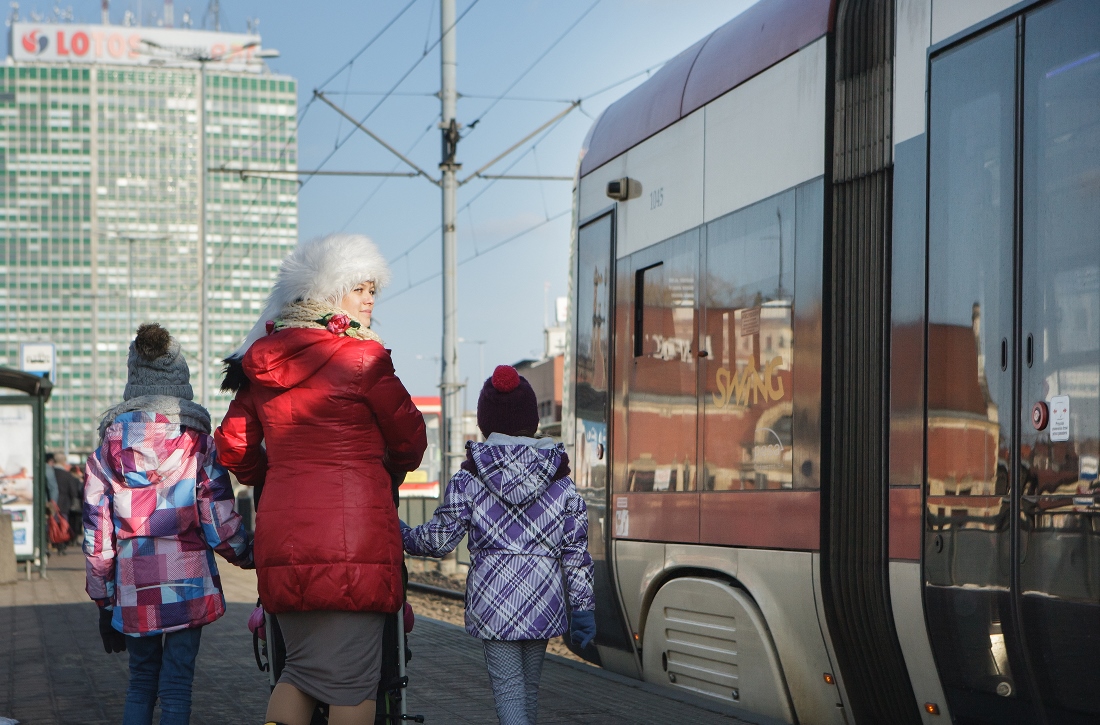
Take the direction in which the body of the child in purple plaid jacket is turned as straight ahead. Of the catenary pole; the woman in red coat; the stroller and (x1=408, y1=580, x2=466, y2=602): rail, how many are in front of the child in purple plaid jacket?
2

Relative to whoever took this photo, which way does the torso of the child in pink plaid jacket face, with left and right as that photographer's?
facing away from the viewer

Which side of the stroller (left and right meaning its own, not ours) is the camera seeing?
back

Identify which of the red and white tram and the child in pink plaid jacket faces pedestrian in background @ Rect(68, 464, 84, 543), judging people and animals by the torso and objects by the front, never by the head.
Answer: the child in pink plaid jacket

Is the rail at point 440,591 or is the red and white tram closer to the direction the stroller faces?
the rail

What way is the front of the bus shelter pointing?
to the viewer's right

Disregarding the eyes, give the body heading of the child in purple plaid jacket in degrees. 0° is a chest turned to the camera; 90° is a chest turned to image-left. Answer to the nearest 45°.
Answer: approximately 180°

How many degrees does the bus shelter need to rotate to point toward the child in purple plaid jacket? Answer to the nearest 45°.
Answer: approximately 90° to its right

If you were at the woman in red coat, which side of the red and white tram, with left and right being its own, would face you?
right

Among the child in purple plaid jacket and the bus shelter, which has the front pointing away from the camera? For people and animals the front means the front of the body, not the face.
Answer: the child in purple plaid jacket
